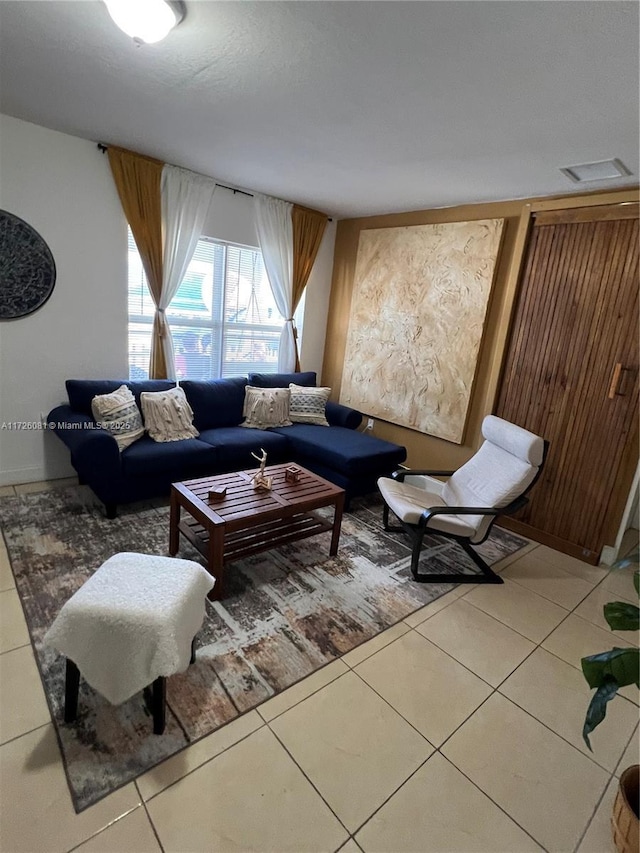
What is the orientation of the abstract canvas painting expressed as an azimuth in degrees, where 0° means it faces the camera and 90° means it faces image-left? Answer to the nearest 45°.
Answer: approximately 45°

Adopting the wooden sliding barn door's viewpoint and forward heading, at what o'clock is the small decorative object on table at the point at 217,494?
The small decorative object on table is roughly at 12 o'clock from the wooden sliding barn door.

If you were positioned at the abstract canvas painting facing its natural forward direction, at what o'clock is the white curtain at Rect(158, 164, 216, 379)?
The white curtain is roughly at 1 o'clock from the abstract canvas painting.

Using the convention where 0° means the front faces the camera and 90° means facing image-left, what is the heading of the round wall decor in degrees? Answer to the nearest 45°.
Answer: approximately 315°
